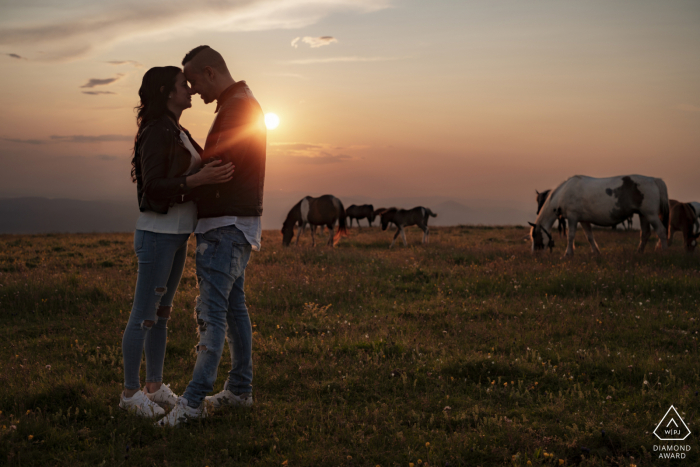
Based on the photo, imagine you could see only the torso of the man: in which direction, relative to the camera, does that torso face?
to the viewer's left

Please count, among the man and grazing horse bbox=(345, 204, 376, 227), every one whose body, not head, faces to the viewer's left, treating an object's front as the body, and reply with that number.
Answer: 2

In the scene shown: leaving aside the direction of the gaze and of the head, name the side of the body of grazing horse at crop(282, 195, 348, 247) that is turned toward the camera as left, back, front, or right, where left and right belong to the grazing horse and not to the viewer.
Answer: left

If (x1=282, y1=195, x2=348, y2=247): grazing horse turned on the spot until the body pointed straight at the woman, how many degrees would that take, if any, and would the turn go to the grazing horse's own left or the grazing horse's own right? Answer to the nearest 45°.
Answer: approximately 90° to the grazing horse's own left

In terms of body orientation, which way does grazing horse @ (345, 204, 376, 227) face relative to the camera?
to the viewer's left

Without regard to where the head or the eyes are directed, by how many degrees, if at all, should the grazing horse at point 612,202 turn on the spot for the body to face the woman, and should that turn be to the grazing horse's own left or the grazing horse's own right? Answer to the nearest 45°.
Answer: approximately 90° to the grazing horse's own left

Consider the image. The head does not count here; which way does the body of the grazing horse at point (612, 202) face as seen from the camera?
to the viewer's left

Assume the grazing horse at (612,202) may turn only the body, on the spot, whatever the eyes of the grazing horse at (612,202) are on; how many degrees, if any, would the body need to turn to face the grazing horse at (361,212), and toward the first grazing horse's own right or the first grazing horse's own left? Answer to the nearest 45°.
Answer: approximately 45° to the first grazing horse's own right

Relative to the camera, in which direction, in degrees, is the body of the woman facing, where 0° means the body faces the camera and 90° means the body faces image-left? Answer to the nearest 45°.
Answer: approximately 270°
